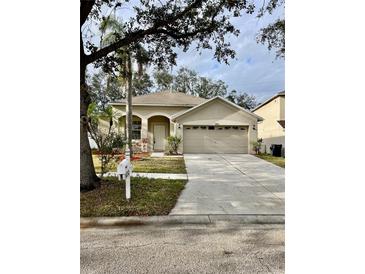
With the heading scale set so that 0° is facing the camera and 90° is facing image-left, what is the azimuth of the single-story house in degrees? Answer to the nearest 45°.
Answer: approximately 0°

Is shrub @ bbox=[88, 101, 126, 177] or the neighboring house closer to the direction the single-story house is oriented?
the shrub

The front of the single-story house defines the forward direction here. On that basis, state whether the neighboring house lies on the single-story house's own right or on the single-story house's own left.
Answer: on the single-story house's own left

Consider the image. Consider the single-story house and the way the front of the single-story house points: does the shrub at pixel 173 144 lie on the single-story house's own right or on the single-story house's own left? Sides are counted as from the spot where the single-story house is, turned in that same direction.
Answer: on the single-story house's own right

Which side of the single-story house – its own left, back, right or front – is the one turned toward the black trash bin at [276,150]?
left
